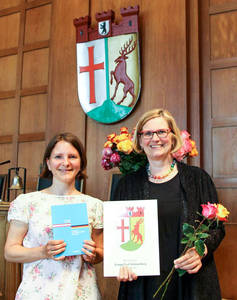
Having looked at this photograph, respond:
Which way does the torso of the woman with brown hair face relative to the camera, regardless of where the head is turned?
toward the camera

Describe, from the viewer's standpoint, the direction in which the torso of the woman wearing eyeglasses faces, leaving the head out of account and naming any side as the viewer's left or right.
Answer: facing the viewer

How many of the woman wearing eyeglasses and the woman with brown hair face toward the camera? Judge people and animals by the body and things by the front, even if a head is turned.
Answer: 2

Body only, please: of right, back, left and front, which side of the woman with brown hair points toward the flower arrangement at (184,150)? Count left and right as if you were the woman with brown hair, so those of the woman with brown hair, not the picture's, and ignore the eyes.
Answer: left

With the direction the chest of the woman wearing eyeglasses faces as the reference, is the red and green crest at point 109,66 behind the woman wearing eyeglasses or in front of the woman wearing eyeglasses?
behind
